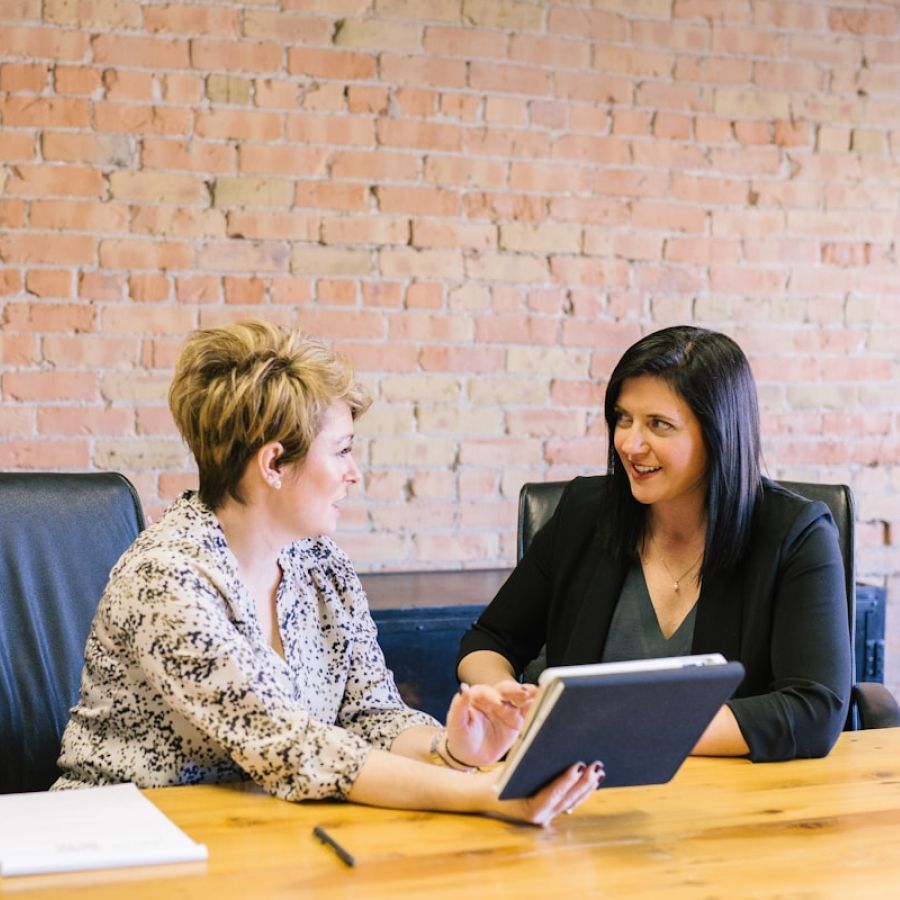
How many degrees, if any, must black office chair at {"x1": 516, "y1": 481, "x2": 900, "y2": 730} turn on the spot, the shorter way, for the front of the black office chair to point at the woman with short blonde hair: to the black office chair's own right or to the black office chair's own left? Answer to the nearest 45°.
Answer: approximately 45° to the black office chair's own right

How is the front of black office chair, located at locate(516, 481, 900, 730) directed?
toward the camera

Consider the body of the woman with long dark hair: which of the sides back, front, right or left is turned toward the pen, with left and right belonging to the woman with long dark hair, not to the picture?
front

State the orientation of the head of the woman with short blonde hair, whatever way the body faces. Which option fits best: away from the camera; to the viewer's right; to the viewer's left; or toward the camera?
to the viewer's right

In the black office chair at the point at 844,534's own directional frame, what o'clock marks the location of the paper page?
The paper page is roughly at 1 o'clock from the black office chair.

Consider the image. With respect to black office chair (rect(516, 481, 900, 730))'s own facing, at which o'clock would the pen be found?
The pen is roughly at 1 o'clock from the black office chair.

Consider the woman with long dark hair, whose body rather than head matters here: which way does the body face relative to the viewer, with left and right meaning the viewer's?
facing the viewer and to the left of the viewer

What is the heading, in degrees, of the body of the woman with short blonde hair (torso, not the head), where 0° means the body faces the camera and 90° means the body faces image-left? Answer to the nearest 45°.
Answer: approximately 315°

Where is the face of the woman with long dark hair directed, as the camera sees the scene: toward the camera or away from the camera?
toward the camera

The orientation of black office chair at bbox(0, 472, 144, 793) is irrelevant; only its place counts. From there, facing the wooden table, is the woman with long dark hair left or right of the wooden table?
left

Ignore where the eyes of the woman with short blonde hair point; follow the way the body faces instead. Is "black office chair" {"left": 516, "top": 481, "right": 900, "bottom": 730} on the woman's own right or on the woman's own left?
on the woman's own left

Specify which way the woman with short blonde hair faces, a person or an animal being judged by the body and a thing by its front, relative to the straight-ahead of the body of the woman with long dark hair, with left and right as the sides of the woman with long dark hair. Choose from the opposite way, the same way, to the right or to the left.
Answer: to the left

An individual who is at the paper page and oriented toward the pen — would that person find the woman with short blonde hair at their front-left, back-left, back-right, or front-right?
front-left

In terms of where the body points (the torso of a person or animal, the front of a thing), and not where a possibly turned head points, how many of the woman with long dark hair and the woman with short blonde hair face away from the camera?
0

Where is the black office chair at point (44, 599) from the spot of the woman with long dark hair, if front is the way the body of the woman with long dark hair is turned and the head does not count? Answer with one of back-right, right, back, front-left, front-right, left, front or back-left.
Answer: front-right
